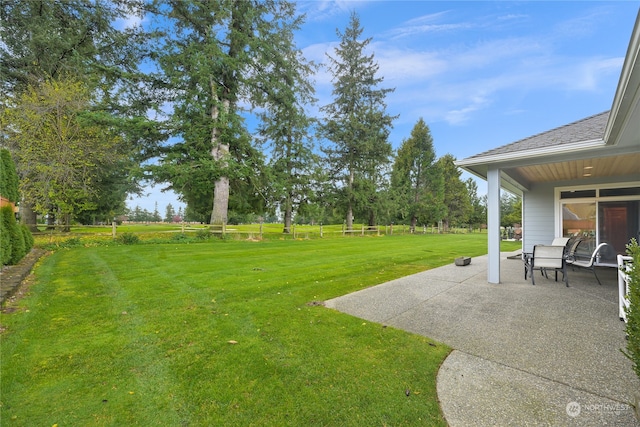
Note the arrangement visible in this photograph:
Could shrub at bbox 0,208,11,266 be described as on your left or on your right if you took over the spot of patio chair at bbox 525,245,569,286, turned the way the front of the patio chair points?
on your left

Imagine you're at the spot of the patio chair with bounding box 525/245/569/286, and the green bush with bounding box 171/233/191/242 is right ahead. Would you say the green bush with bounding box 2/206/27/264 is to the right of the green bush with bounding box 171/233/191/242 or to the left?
left

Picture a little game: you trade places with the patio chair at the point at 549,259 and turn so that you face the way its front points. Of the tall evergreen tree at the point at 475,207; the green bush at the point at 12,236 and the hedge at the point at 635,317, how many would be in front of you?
1
